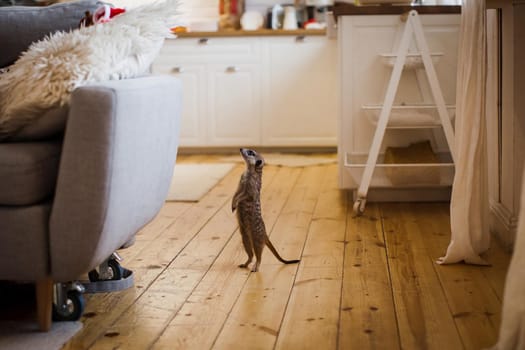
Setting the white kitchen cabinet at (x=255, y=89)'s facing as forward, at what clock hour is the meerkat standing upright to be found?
The meerkat standing upright is roughly at 12 o'clock from the white kitchen cabinet.

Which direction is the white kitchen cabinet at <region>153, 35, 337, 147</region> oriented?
toward the camera

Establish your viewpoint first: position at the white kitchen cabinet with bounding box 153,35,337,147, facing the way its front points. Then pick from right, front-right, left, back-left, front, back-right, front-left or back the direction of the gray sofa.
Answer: front

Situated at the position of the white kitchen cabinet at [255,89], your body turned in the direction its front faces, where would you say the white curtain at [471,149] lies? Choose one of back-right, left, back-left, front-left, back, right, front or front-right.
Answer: front

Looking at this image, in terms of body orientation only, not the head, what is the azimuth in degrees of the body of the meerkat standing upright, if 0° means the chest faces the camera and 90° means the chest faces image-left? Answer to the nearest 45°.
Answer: approximately 90°

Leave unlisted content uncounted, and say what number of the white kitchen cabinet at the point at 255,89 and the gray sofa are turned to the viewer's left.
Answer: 0
